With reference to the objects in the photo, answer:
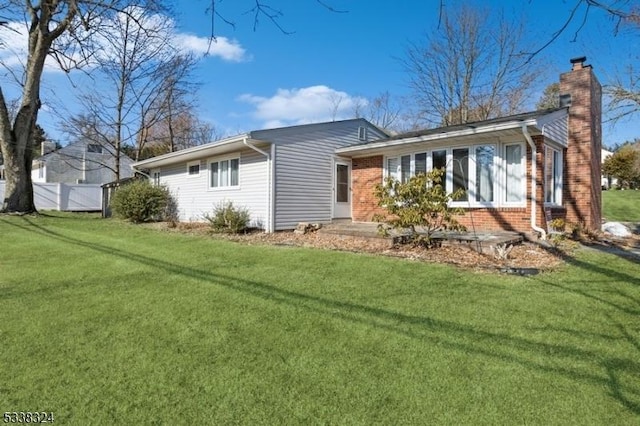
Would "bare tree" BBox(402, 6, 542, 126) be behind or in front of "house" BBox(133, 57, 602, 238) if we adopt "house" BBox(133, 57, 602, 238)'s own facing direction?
behind

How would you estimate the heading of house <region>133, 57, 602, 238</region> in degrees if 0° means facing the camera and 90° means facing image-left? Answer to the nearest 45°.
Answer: approximately 45°

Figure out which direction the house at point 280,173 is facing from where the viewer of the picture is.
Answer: facing the viewer and to the left of the viewer

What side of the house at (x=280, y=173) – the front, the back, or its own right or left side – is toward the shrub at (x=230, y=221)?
front

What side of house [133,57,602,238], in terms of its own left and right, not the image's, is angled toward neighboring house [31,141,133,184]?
right

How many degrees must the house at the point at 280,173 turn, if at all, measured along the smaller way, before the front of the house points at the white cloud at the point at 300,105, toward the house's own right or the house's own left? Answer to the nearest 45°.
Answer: approximately 135° to the house's own right

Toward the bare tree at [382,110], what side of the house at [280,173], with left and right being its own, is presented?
back

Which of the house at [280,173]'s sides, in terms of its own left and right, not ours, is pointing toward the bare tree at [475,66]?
back

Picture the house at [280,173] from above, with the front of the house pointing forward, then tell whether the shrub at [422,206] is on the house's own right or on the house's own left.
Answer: on the house's own left

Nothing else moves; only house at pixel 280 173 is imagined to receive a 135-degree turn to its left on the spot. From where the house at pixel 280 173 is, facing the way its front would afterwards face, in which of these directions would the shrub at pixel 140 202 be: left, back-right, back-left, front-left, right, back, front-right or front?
back-left

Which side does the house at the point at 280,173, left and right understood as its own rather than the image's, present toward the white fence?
right
